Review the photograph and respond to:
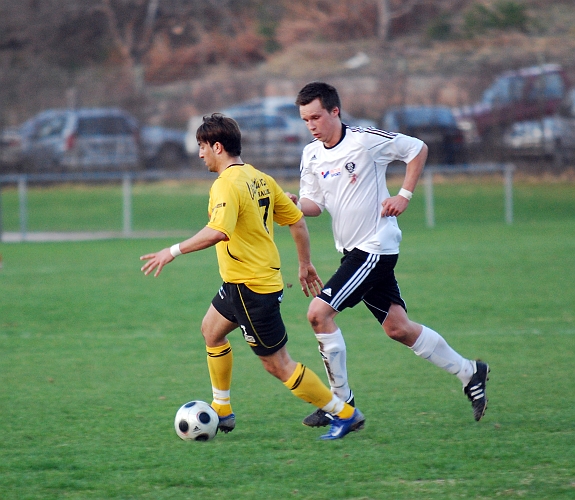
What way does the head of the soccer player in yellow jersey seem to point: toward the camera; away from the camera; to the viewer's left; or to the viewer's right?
to the viewer's left

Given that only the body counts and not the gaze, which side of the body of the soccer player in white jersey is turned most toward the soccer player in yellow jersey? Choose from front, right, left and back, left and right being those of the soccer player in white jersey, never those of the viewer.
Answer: front

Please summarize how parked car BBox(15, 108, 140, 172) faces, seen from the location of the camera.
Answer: facing away from the viewer and to the left of the viewer

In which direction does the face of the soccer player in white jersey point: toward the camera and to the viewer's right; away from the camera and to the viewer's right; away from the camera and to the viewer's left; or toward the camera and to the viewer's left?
toward the camera and to the viewer's left

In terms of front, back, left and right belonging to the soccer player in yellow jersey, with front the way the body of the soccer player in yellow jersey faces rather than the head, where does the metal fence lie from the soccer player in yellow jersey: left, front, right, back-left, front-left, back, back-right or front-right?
front-right

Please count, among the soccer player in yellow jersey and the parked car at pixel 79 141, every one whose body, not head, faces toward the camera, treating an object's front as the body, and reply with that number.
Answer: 0

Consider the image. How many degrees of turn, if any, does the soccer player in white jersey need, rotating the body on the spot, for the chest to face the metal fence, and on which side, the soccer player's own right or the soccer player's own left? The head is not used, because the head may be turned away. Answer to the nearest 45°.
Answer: approximately 135° to the soccer player's own right

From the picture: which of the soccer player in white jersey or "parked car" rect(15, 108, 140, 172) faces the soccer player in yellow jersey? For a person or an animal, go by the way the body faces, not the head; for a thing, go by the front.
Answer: the soccer player in white jersey
